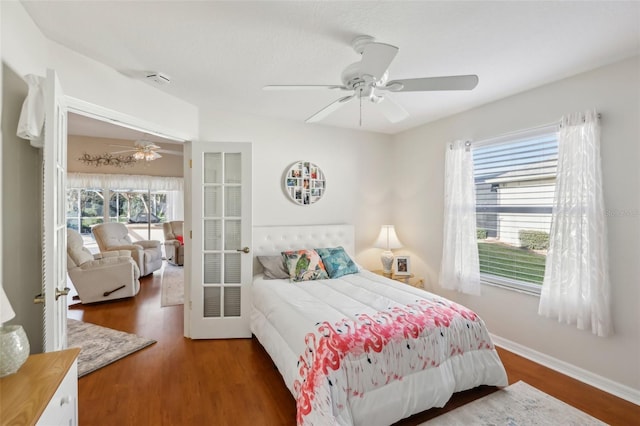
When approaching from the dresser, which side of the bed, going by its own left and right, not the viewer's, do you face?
right

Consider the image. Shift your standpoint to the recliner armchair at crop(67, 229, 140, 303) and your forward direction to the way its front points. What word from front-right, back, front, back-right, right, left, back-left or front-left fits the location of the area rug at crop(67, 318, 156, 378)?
right

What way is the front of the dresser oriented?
to the viewer's right

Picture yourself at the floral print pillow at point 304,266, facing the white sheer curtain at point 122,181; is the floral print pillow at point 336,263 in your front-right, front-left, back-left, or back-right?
back-right

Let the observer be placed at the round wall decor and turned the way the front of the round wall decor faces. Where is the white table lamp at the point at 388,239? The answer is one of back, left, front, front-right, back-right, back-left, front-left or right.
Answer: front-left

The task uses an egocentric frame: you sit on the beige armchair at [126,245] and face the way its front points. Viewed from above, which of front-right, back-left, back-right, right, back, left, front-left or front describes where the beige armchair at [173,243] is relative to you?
left

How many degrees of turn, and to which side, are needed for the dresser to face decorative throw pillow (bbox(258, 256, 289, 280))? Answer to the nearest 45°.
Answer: approximately 45° to its left

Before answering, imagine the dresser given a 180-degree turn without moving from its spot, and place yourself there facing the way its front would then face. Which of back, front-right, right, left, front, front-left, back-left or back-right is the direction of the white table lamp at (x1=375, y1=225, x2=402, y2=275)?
back

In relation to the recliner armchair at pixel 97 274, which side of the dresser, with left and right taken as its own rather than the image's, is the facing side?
left

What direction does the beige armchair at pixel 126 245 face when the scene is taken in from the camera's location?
facing the viewer and to the right of the viewer

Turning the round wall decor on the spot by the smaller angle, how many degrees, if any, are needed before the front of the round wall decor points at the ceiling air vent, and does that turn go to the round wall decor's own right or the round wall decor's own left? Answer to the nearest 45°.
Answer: approximately 90° to the round wall decor's own right

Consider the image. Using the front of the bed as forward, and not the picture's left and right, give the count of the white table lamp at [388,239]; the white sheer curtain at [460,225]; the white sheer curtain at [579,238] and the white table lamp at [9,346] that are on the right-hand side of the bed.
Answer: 1

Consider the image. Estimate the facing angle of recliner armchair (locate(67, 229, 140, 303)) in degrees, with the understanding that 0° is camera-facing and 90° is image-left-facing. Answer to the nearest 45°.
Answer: approximately 270°

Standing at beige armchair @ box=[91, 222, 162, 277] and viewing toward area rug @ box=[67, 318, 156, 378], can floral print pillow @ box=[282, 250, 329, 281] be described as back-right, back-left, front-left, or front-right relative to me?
front-left
